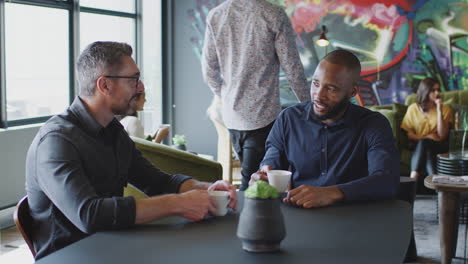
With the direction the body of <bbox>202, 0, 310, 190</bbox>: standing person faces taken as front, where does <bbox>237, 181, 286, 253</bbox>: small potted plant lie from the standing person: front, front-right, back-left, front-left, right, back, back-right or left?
back

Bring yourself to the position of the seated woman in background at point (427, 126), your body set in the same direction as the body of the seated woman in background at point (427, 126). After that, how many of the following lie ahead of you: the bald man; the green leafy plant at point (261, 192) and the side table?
3

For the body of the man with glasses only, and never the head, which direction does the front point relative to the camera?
to the viewer's right

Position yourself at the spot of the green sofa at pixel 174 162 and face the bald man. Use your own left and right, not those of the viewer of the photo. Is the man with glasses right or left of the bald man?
right

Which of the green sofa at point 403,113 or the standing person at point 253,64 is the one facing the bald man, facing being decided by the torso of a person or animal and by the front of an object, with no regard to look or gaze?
the green sofa

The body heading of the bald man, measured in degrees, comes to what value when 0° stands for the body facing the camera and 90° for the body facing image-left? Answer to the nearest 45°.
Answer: approximately 45°

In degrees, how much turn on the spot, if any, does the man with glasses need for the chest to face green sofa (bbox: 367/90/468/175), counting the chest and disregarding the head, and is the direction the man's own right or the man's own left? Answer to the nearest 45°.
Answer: approximately 45° to the man's own left

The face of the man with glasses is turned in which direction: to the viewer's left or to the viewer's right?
to the viewer's right

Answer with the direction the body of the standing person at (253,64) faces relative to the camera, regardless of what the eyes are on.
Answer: away from the camera

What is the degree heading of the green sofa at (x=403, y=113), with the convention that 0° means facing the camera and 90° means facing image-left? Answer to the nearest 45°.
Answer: approximately 0°

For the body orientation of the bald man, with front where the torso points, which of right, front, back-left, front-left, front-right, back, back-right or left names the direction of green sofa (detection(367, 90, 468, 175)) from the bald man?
back-right

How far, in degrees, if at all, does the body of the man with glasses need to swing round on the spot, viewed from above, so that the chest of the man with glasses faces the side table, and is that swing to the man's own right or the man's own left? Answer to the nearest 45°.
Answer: approximately 45° to the man's own left

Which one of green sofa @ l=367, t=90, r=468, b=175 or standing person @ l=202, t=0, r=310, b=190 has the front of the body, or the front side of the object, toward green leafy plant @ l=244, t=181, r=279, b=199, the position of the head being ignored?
the green sofa
